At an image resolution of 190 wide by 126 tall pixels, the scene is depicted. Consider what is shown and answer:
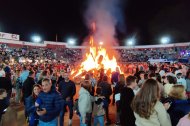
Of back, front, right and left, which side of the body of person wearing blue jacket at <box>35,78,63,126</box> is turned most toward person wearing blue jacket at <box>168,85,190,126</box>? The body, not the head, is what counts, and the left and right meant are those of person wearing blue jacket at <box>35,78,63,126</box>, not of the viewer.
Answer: left

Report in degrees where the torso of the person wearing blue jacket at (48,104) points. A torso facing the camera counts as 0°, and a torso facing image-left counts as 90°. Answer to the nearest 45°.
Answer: approximately 45°

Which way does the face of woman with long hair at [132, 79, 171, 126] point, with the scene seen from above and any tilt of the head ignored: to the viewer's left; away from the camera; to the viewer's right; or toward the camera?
away from the camera

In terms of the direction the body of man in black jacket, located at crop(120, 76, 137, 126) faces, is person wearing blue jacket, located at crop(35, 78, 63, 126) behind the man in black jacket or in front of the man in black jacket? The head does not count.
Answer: behind
